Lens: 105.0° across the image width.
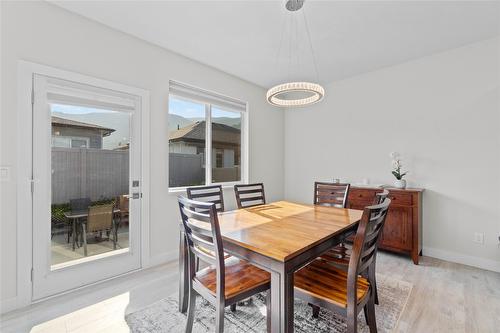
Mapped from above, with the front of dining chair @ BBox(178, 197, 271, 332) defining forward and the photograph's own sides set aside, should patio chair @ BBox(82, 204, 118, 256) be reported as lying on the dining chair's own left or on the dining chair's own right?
on the dining chair's own left

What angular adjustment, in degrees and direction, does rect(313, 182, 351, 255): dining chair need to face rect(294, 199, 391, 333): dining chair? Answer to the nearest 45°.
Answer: approximately 45° to its left

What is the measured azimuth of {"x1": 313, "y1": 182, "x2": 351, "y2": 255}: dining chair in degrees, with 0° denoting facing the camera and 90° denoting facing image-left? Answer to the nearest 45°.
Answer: approximately 45°

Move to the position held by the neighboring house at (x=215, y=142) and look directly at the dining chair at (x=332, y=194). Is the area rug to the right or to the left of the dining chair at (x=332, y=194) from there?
right

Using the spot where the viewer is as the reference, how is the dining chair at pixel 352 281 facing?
facing away from the viewer and to the left of the viewer

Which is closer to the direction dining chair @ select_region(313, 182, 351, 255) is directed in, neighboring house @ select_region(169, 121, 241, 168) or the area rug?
the area rug

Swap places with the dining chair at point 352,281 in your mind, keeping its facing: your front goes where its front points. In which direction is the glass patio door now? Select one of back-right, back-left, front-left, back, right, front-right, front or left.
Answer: front-left

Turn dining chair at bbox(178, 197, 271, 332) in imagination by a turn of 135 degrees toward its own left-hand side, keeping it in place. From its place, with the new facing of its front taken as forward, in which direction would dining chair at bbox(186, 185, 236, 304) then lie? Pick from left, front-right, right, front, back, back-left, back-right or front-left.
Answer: right

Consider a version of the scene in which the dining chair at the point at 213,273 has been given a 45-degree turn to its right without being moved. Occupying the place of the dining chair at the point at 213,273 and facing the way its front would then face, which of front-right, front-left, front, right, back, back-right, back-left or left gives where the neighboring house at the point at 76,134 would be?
back-left

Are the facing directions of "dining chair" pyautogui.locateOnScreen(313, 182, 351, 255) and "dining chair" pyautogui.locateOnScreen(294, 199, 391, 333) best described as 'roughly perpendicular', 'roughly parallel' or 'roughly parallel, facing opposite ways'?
roughly perpendicular

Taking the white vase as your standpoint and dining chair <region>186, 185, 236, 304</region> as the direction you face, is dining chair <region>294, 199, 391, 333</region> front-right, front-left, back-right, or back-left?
front-left

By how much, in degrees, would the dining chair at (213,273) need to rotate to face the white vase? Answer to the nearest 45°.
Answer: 0° — it already faces it

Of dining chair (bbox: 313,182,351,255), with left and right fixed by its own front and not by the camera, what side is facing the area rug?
front

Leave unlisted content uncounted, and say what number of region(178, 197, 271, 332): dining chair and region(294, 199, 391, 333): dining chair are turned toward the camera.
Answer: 0

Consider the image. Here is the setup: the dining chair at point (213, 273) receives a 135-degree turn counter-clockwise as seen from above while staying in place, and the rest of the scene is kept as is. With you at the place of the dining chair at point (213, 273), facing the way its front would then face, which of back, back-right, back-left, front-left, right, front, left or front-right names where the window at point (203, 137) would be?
right

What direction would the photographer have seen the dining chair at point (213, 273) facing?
facing away from the viewer and to the right of the viewer

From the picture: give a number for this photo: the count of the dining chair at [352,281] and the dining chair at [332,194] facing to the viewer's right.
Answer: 0
